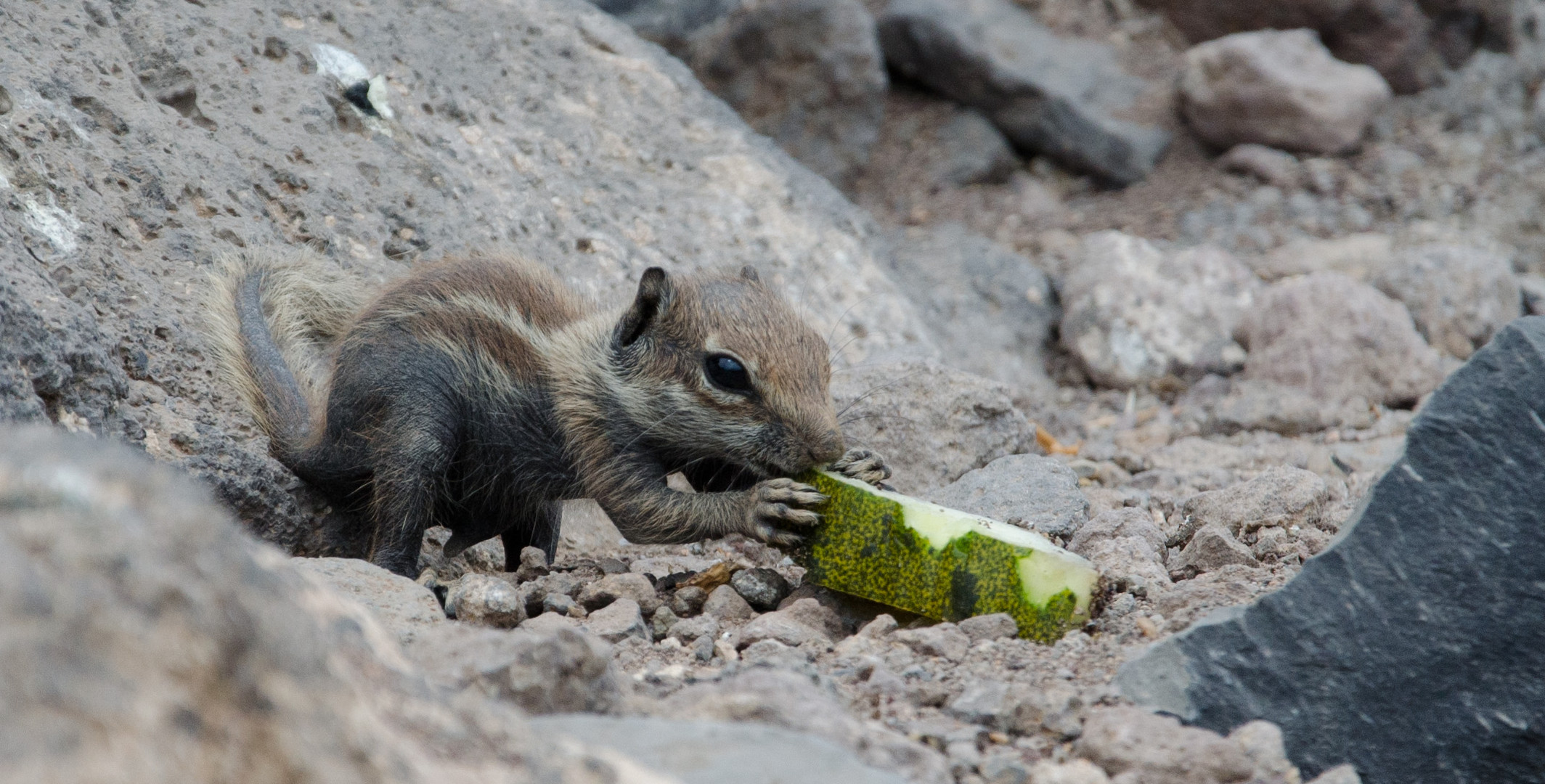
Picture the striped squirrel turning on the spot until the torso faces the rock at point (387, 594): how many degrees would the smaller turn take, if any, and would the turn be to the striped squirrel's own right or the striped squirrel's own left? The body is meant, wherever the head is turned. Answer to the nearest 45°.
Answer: approximately 90° to the striped squirrel's own right

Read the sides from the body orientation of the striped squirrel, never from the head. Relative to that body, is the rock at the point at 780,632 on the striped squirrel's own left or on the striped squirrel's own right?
on the striped squirrel's own right

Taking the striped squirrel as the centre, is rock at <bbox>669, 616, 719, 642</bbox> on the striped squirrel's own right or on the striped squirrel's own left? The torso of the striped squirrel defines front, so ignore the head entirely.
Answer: on the striped squirrel's own right

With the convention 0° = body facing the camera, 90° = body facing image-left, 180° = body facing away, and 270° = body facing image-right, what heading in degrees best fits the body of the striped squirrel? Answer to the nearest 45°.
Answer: approximately 270°

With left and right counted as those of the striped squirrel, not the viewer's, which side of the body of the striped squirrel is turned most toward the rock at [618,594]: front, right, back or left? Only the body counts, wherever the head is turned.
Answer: right

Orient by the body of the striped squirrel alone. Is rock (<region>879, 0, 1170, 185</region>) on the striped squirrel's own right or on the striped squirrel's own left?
on the striped squirrel's own left

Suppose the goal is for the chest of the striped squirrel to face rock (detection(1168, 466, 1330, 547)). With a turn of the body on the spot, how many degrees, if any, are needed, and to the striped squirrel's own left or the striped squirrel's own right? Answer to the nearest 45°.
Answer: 0° — it already faces it

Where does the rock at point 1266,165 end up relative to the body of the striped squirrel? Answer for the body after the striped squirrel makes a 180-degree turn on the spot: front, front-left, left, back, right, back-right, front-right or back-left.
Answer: back-right
